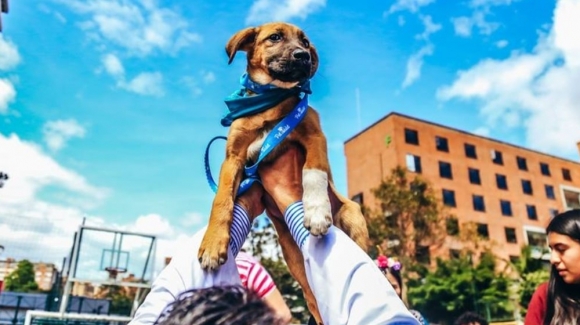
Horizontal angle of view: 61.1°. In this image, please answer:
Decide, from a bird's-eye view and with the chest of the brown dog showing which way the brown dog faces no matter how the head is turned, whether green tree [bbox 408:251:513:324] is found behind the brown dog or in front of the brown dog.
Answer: behind

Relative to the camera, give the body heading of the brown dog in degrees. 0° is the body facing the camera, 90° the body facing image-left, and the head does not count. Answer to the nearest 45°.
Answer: approximately 0°

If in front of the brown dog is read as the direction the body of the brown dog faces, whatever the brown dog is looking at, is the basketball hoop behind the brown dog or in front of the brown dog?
behind

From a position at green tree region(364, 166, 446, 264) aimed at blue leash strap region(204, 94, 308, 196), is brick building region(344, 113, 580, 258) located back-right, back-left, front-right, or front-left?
back-left

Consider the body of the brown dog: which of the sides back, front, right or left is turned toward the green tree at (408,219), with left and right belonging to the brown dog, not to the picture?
back

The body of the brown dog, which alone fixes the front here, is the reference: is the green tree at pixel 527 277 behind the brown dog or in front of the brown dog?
behind

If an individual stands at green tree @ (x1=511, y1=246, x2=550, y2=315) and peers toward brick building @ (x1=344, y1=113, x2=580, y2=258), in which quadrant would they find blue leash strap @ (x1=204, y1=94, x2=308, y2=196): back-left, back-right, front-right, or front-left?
back-left

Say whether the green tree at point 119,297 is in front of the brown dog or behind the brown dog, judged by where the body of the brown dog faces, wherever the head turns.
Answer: behind

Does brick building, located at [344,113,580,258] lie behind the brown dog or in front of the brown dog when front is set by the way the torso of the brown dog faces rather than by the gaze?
behind
